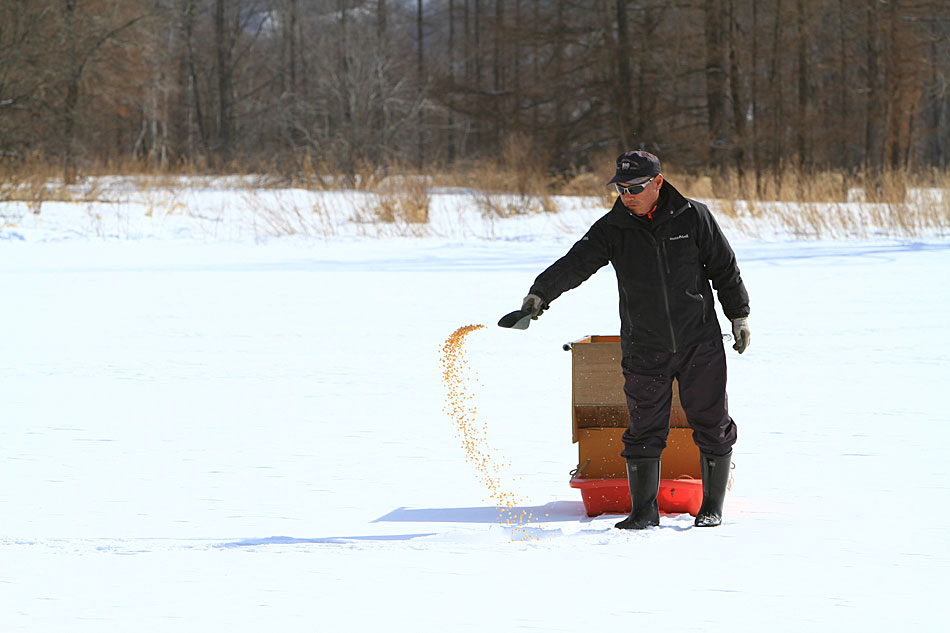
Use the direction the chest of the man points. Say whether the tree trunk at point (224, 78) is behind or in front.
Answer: behind

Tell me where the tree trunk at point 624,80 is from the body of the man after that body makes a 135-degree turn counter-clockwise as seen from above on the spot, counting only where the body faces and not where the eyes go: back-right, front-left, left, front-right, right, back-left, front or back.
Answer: front-left

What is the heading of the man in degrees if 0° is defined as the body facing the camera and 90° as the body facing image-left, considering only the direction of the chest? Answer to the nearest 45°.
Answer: approximately 0°
